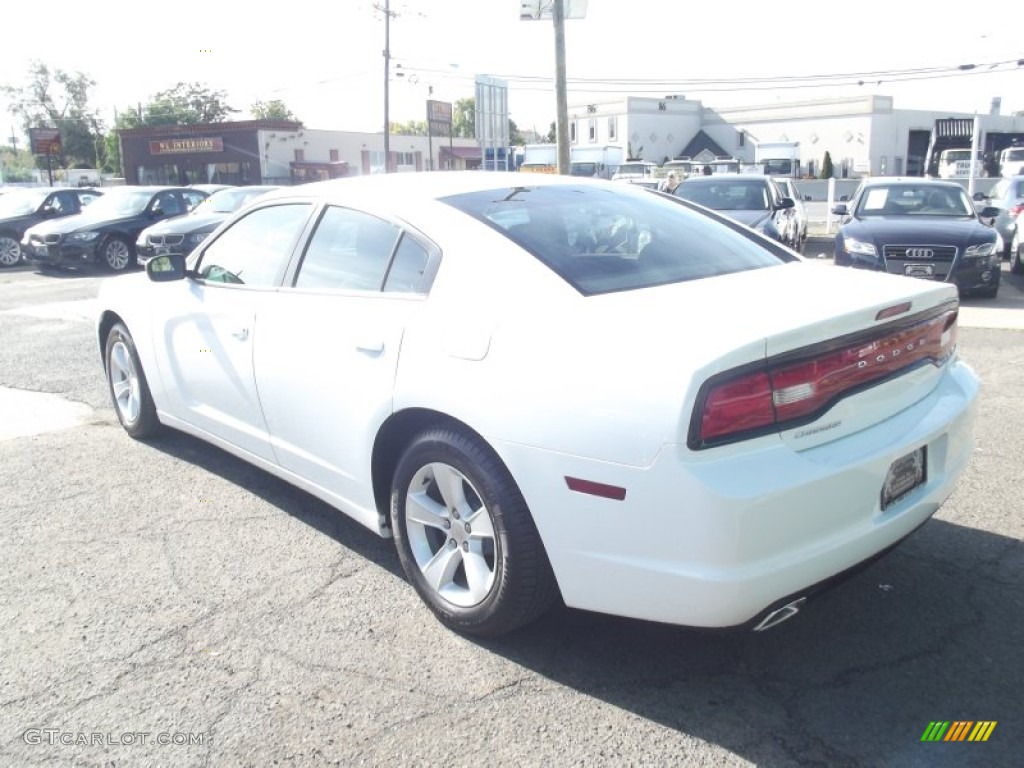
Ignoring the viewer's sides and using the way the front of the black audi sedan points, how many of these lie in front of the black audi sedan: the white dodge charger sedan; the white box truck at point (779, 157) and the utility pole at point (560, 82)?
1

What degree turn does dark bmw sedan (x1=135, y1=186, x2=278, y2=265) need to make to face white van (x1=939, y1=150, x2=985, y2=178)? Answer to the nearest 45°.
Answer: approximately 180°

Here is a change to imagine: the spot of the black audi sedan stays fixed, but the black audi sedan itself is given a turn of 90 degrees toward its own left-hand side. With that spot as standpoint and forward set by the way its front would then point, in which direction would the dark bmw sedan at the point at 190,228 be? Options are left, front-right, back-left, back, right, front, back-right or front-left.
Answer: back

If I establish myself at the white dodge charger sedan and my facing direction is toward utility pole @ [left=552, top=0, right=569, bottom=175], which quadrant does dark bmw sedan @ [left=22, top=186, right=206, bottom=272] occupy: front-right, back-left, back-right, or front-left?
front-left

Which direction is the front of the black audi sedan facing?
toward the camera

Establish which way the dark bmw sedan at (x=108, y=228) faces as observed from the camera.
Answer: facing the viewer and to the left of the viewer

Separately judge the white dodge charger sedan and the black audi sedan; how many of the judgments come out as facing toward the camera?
1

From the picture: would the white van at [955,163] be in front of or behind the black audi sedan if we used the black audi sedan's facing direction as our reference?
behind

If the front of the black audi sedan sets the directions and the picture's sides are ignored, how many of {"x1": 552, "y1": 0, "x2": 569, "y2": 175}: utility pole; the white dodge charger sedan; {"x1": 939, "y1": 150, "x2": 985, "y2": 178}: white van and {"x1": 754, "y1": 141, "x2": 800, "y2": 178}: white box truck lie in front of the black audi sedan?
1

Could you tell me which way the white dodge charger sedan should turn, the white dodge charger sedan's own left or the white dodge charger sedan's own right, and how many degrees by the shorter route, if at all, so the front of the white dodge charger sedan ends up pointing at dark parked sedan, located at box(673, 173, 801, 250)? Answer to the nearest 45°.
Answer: approximately 45° to the white dodge charger sedan's own right

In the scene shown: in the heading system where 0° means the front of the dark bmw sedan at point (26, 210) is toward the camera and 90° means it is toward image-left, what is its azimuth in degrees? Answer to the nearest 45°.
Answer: approximately 45°

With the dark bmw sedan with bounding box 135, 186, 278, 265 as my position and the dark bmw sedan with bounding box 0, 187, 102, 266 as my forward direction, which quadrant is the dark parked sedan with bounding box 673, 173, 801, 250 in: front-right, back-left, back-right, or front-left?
back-right

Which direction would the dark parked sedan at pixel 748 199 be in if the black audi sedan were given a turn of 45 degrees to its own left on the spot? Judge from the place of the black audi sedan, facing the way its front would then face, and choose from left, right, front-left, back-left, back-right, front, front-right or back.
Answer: back

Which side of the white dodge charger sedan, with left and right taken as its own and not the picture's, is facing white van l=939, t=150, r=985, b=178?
right

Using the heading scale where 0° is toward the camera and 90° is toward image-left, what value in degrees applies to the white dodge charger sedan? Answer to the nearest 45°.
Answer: approximately 135°

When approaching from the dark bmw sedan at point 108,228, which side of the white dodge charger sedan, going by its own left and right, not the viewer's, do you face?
front

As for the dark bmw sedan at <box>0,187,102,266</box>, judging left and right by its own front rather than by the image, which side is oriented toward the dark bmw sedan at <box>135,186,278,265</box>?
left

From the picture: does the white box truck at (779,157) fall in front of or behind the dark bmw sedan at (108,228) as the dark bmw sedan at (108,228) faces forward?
behind

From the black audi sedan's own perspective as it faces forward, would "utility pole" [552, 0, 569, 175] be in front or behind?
behind
